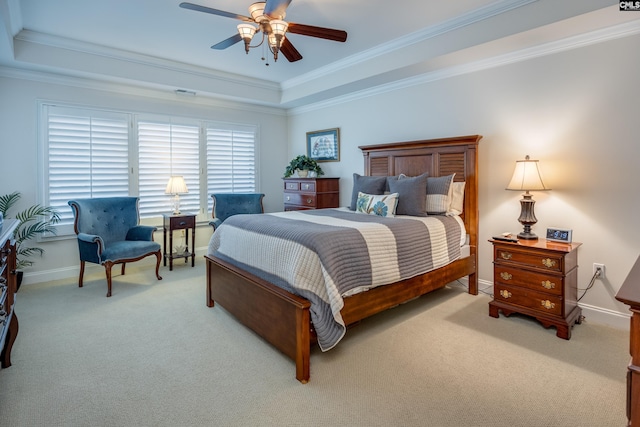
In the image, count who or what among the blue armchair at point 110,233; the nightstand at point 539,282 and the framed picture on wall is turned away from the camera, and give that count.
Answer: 0

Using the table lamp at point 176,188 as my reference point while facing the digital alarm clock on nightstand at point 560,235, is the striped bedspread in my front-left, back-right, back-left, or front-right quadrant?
front-right

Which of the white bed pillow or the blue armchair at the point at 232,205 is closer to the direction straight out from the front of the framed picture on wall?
the blue armchair

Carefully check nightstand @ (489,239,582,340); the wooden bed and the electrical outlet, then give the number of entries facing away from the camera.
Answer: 0

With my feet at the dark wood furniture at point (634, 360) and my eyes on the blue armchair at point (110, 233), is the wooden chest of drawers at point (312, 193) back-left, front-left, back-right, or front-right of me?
front-right

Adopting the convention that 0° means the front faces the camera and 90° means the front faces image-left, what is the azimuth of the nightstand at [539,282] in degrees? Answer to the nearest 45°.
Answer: approximately 45°

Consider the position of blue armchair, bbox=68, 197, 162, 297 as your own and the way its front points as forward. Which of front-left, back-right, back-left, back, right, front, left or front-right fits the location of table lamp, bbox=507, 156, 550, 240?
front

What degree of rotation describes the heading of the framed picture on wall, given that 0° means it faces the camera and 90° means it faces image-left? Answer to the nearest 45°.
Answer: approximately 45°

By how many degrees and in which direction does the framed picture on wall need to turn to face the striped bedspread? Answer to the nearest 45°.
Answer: approximately 45° to its left

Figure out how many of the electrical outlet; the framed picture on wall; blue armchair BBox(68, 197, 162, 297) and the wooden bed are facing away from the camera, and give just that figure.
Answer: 0

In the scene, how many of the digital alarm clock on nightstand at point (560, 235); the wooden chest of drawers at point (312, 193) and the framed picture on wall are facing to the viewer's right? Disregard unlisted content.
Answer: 0

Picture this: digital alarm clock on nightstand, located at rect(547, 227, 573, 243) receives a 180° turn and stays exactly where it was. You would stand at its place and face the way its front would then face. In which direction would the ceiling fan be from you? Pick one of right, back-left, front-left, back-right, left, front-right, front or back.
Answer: back

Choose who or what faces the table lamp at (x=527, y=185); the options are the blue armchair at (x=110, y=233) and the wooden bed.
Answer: the blue armchair

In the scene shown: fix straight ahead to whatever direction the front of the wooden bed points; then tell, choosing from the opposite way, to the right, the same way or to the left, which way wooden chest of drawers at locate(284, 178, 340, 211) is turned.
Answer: the same way

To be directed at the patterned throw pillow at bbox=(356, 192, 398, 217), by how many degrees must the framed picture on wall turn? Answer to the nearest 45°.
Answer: approximately 45° to its left

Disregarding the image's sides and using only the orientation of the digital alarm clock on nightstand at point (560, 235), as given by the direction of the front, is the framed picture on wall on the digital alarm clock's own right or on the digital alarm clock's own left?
on the digital alarm clock's own right
